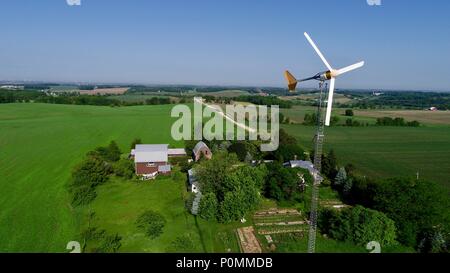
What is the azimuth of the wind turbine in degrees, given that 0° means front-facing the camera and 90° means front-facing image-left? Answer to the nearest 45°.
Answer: approximately 315°

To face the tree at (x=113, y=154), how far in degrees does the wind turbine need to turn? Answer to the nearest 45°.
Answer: approximately 180°

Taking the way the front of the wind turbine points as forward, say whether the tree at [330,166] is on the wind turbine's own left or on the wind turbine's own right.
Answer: on the wind turbine's own left

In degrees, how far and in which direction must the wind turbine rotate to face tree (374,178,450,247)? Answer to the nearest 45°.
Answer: approximately 90° to its left

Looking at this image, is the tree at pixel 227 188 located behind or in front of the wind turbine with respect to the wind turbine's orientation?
behind

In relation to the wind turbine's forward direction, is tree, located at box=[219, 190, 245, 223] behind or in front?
behind

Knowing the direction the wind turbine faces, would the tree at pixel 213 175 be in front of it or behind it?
behind

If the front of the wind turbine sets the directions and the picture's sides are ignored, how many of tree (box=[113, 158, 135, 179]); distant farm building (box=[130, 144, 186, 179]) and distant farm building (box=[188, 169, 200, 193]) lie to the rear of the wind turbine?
3

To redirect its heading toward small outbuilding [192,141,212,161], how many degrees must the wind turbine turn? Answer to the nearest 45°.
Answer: approximately 180°
